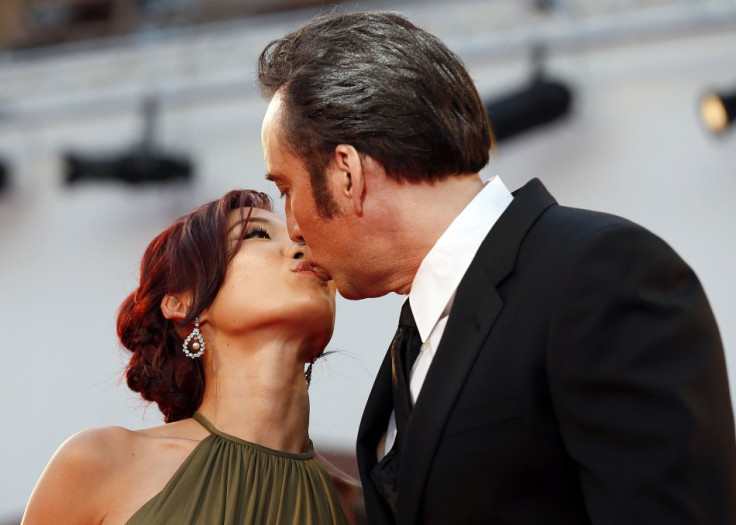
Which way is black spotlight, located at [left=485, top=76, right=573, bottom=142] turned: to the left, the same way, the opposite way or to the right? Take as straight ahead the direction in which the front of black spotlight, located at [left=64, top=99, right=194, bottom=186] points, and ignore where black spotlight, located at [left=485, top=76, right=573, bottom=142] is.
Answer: the same way

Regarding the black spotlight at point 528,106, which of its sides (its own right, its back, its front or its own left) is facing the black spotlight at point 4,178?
front

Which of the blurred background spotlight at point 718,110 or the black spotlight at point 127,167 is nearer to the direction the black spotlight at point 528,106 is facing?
the black spotlight

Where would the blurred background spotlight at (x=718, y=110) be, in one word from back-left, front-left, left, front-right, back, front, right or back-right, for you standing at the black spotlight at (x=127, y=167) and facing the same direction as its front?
back-left

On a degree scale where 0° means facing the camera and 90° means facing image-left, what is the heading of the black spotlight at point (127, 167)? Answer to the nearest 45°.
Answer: approximately 90°

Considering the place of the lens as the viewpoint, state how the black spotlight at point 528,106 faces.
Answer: facing to the left of the viewer

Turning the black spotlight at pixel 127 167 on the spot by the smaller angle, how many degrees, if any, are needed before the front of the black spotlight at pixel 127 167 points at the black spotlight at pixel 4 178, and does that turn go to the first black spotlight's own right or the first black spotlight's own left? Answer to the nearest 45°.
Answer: approximately 45° to the first black spotlight's own right

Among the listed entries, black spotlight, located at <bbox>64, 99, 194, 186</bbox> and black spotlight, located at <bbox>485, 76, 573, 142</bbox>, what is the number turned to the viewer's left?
2

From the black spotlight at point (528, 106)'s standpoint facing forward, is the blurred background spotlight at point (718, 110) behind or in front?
behind

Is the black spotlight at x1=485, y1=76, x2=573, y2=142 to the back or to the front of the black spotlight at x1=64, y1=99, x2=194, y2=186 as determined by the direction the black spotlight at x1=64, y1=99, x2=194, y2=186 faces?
to the back
